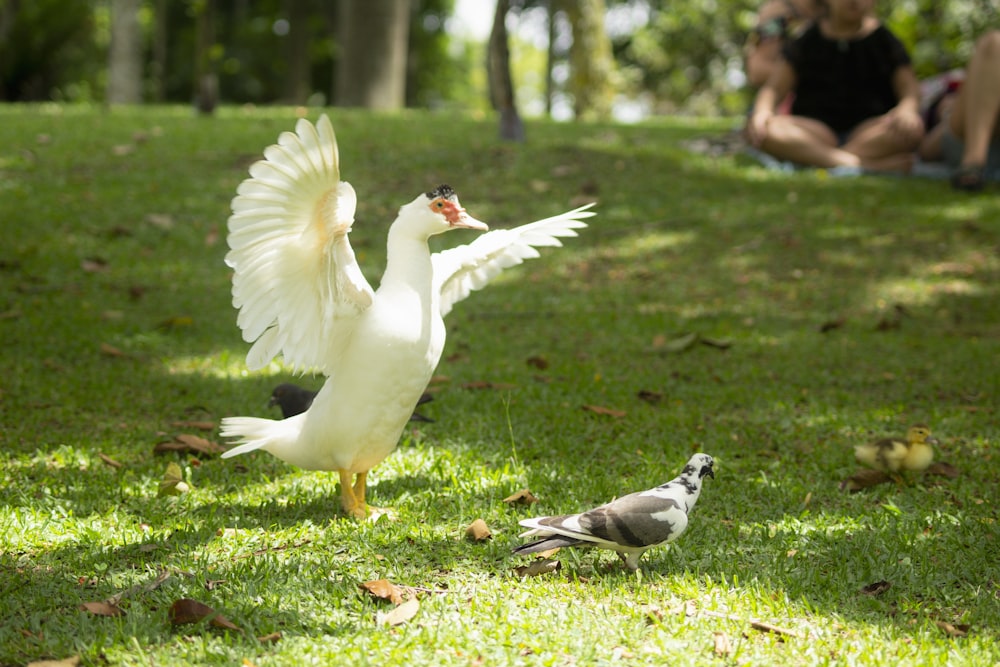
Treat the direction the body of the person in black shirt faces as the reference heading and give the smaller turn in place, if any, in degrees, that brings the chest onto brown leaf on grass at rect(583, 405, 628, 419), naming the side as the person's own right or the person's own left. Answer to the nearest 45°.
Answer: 0° — they already face it

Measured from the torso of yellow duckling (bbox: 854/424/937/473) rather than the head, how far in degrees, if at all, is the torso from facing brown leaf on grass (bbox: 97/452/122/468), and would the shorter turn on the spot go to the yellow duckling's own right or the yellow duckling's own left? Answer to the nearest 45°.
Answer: approximately 180°

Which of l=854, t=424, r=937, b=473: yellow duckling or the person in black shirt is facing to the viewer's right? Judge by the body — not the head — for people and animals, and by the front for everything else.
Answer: the yellow duckling

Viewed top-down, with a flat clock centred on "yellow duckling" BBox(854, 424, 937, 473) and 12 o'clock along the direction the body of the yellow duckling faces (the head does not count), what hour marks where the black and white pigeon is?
The black and white pigeon is roughly at 4 o'clock from the yellow duckling.

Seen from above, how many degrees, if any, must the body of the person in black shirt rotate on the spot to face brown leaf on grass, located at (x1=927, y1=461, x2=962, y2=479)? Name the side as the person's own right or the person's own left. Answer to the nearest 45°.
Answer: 0° — they already face it

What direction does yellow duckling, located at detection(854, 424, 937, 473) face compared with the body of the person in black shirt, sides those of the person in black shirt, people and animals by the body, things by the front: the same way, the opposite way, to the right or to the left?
to the left

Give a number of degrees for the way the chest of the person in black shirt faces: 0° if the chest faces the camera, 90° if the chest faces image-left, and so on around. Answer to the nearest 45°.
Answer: approximately 0°

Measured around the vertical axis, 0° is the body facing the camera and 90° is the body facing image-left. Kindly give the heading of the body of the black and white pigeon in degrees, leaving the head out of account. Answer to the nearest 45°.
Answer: approximately 270°

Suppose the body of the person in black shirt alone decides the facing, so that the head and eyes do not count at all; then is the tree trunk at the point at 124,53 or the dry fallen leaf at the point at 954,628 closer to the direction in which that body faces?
the dry fallen leaf

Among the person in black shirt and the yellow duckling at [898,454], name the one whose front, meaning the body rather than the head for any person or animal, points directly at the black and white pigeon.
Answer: the person in black shirt

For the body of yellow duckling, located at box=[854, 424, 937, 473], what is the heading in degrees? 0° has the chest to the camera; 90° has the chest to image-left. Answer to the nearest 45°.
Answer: approximately 270°

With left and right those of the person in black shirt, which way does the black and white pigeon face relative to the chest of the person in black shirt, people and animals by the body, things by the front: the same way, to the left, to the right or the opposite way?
to the left
